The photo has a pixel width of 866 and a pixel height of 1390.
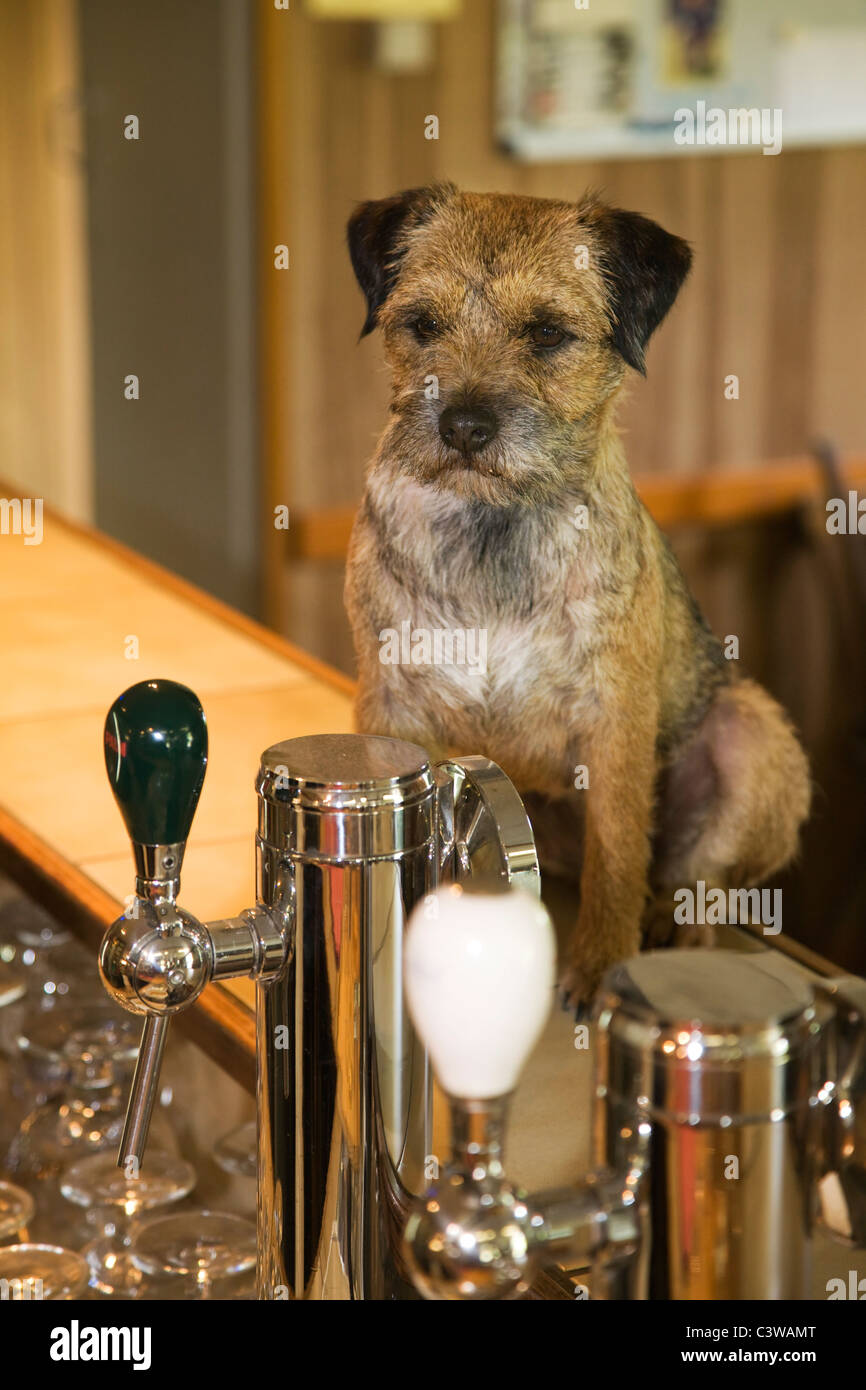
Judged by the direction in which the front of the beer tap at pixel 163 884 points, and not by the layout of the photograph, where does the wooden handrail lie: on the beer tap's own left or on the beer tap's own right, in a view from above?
on the beer tap's own right

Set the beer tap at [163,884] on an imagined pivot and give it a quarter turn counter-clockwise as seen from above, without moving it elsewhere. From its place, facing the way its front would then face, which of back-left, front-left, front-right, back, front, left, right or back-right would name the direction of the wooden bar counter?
back

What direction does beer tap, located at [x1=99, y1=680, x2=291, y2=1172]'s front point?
to the viewer's left
